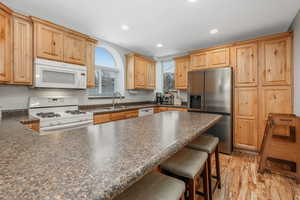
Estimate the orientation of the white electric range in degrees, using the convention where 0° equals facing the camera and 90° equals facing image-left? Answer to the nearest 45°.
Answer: approximately 315°

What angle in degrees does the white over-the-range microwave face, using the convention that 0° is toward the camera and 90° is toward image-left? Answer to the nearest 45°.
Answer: approximately 315°

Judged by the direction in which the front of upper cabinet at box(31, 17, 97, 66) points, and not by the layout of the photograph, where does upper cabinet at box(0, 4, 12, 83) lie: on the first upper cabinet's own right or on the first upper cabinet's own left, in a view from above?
on the first upper cabinet's own right

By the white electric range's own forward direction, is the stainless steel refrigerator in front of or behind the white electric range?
in front

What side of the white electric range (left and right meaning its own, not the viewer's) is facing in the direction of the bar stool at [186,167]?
front

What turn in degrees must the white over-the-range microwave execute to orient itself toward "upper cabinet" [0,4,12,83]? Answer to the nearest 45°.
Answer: approximately 90° to its right

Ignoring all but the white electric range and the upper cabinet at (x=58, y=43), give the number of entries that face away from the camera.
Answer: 0

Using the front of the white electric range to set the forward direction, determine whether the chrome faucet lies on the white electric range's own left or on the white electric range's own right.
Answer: on the white electric range's own left

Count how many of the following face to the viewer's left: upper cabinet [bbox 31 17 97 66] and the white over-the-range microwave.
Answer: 0

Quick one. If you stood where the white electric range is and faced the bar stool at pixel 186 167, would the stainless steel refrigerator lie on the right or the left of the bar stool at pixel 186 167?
left

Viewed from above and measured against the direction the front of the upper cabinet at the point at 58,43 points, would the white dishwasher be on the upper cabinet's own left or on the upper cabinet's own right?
on the upper cabinet's own left
